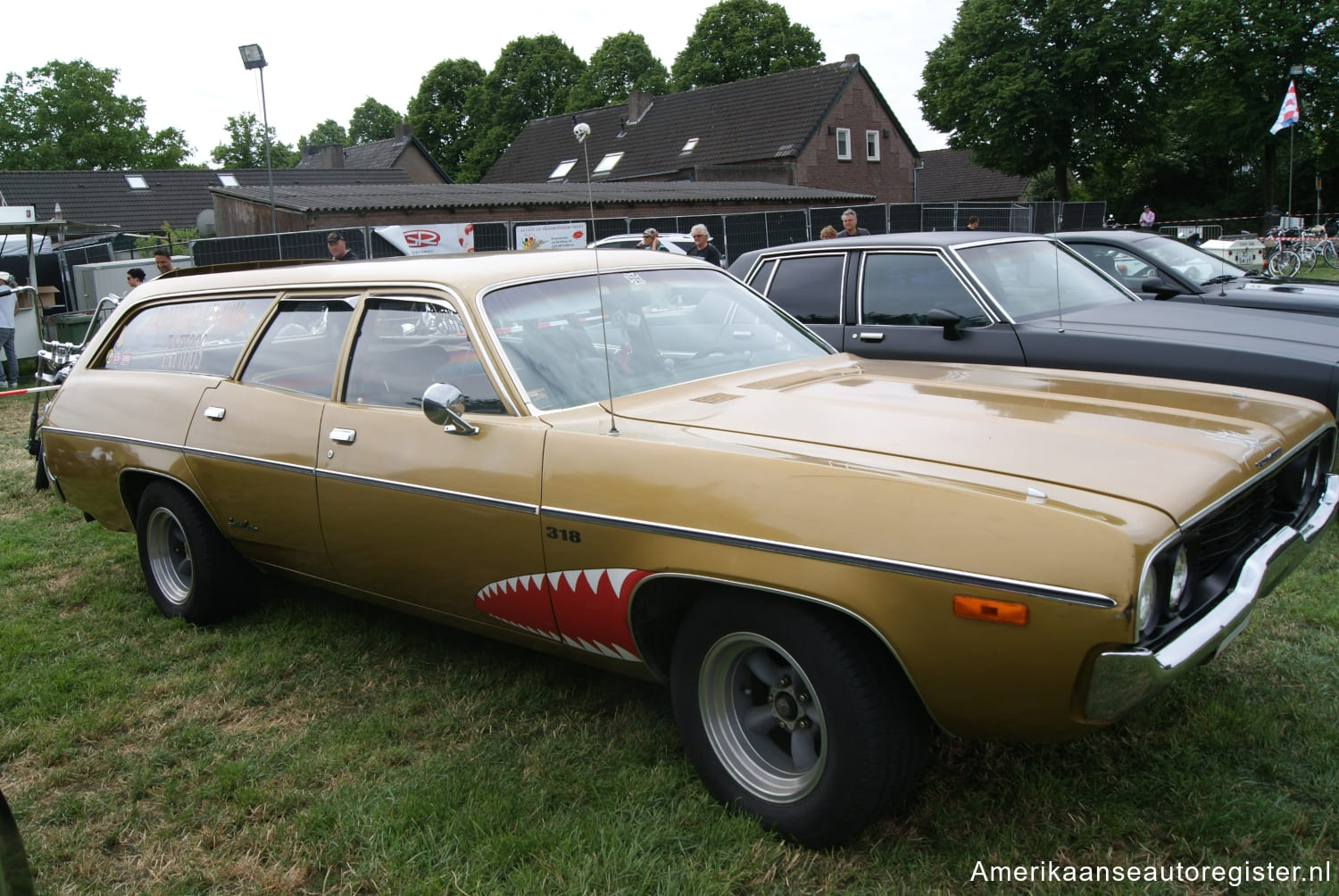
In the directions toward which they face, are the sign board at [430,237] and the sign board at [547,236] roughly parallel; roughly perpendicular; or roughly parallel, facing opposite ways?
roughly parallel

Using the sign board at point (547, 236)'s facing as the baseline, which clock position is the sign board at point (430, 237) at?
the sign board at point (430, 237) is roughly at 3 o'clock from the sign board at point (547, 236).

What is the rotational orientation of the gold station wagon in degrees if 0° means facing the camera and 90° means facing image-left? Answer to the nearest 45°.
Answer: approximately 315°

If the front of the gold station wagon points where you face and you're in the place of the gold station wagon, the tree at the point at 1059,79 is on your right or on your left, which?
on your left

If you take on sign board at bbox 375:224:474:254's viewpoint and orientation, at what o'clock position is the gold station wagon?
The gold station wagon is roughly at 12 o'clock from the sign board.

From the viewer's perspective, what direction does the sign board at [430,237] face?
toward the camera

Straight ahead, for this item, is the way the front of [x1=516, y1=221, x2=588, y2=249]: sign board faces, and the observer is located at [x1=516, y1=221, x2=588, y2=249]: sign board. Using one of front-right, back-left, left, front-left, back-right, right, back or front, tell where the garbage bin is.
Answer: front-right

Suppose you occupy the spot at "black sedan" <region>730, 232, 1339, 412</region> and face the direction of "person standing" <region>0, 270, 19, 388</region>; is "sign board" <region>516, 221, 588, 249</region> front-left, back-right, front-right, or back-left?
front-right

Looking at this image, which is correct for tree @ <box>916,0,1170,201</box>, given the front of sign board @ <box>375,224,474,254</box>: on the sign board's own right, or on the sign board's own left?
on the sign board's own left

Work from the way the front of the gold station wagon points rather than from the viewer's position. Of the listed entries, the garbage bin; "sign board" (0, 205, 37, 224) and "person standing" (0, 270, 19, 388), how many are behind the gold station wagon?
3

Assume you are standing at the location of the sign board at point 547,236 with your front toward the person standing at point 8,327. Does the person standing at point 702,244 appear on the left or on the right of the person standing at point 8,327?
left

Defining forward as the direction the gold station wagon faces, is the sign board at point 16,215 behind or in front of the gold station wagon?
behind

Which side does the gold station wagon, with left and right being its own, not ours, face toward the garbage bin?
back

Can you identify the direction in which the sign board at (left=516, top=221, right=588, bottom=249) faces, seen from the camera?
facing the viewer

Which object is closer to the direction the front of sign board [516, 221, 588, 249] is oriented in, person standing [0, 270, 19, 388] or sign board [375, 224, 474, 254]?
the person standing

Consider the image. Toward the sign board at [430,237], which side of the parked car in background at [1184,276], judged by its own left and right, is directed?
back
